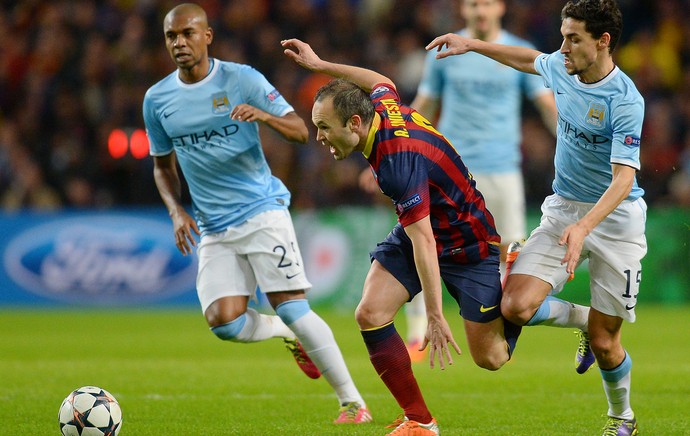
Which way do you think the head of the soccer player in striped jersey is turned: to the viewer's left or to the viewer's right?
to the viewer's left

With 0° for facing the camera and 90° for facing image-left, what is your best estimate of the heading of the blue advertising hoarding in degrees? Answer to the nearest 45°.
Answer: approximately 0°

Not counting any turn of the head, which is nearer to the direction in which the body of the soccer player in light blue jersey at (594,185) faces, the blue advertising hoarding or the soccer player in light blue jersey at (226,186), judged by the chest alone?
the soccer player in light blue jersey

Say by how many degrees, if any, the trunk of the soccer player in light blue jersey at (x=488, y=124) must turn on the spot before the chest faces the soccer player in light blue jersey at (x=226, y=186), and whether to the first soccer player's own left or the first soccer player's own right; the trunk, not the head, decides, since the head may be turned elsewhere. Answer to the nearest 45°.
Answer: approximately 45° to the first soccer player's own right

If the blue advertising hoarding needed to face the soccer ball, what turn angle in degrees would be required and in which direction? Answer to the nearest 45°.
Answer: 0° — it already faces it

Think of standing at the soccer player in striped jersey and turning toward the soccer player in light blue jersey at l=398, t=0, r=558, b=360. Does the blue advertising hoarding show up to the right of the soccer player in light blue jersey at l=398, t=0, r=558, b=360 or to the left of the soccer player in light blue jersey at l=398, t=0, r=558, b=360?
left

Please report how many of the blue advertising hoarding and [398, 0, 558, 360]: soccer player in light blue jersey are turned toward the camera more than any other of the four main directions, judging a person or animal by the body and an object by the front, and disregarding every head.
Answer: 2
